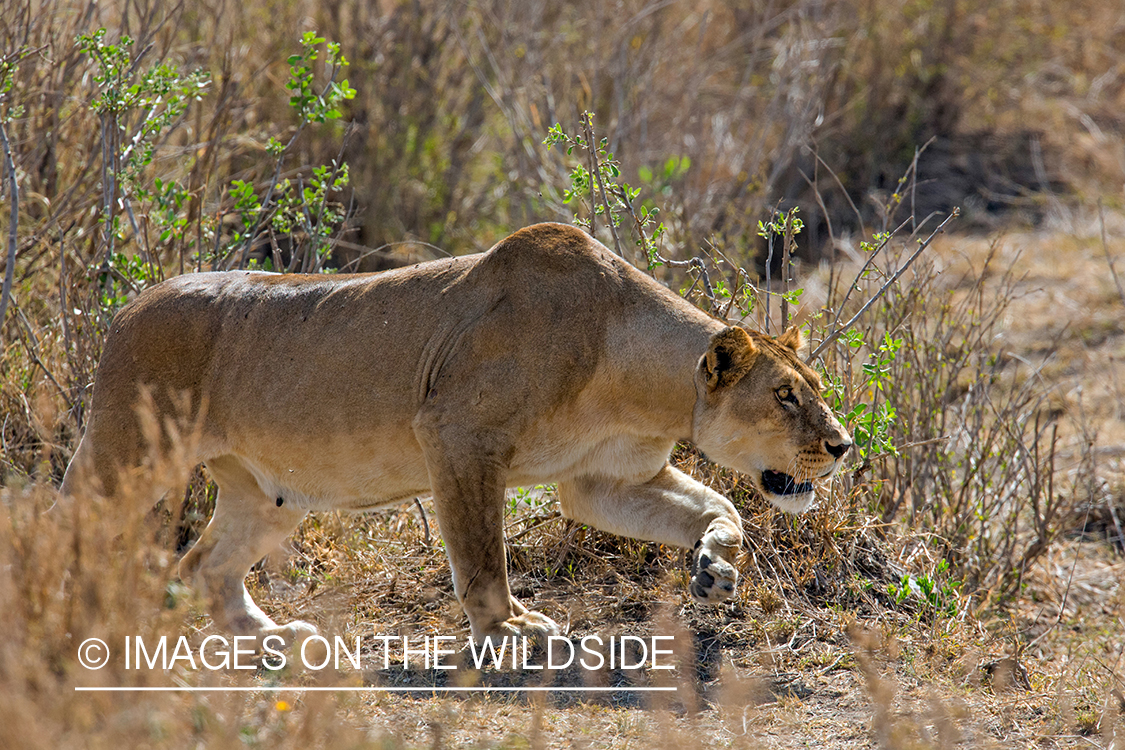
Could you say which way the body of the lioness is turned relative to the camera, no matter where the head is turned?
to the viewer's right
